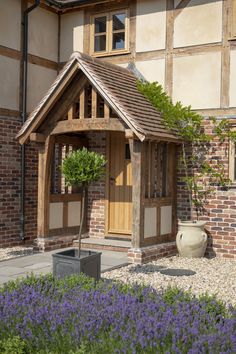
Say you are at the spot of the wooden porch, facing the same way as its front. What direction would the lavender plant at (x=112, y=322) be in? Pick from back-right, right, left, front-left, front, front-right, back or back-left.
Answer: front-left

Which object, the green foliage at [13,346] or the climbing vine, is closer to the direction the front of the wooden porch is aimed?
the green foliage

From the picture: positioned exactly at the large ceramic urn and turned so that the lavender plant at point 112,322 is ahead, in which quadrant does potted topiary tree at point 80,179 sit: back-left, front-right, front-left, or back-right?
front-right

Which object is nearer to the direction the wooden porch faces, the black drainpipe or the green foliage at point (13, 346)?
the green foliage

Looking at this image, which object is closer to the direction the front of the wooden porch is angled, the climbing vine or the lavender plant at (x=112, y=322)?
the lavender plant

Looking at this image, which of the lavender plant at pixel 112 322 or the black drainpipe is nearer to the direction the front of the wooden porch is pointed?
the lavender plant

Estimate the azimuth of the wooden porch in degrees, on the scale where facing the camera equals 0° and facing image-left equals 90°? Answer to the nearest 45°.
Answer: approximately 45°

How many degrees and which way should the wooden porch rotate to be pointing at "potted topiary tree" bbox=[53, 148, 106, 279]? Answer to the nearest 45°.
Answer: approximately 45° to its left

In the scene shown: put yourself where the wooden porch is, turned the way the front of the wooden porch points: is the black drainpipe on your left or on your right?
on your right
